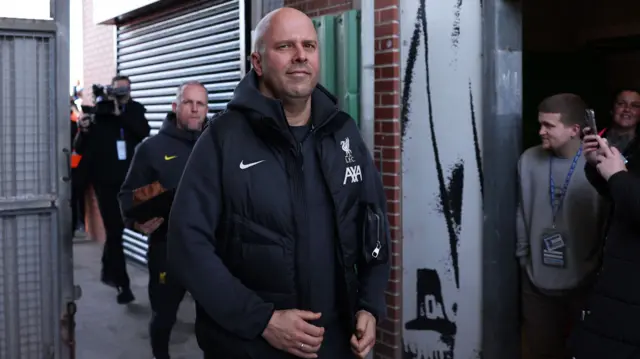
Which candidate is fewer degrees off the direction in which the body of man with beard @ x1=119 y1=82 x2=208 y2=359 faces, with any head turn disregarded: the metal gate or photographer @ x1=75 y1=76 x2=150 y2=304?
the metal gate

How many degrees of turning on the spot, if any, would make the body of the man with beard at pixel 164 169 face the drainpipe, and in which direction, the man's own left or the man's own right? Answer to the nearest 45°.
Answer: approximately 45° to the man's own left

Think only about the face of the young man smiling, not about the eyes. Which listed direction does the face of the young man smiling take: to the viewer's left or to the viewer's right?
to the viewer's left

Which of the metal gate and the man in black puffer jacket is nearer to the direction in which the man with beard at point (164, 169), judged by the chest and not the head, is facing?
the man in black puffer jacket

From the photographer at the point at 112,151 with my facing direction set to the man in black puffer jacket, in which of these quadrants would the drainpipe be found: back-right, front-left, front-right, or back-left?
front-left

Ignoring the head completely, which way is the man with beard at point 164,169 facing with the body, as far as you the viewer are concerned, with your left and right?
facing the viewer and to the right of the viewer

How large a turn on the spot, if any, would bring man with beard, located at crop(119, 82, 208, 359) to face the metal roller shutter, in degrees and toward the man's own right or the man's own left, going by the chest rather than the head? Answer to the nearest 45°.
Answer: approximately 135° to the man's own left

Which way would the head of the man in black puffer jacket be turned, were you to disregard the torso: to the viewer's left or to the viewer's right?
to the viewer's right

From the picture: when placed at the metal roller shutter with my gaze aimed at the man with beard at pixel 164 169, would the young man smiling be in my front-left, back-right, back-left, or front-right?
front-left

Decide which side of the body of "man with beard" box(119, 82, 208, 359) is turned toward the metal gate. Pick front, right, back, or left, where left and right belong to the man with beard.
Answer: right
